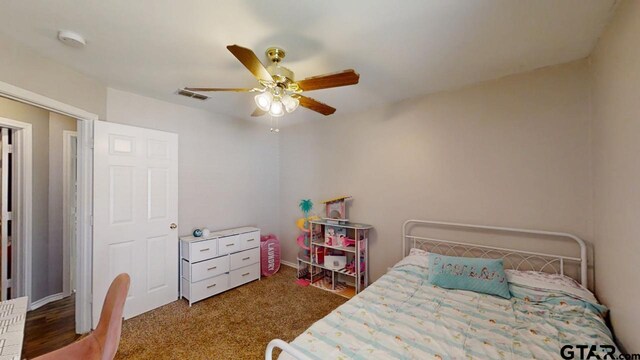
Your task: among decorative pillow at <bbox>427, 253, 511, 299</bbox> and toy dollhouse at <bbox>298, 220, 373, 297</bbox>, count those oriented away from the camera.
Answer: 0

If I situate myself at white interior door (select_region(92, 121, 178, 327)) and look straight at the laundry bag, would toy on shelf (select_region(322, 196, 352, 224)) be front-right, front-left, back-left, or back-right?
front-right

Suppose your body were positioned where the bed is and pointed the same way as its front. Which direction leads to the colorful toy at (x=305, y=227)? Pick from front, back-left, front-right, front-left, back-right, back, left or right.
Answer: right

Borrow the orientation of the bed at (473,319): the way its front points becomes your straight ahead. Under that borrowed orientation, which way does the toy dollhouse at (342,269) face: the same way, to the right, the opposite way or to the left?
the same way

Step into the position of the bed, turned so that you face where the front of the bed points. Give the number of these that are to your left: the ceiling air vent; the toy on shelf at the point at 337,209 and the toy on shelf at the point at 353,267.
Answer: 0

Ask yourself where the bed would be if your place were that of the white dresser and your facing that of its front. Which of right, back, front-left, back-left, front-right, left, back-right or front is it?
front

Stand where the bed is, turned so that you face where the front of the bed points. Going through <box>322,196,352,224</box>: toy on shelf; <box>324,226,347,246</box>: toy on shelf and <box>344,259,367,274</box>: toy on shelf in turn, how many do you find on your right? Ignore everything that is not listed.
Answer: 3

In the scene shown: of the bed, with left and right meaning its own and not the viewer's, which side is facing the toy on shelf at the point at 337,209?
right

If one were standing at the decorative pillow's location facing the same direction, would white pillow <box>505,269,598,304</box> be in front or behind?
behind

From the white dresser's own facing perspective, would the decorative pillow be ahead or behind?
ahead

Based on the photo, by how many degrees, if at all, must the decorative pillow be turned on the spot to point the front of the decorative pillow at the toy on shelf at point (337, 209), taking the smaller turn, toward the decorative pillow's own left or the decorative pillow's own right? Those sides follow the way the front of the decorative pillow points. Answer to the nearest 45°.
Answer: approximately 45° to the decorative pillow's own right

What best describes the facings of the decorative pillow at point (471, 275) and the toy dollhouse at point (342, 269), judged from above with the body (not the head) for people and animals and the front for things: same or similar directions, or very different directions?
same or similar directions

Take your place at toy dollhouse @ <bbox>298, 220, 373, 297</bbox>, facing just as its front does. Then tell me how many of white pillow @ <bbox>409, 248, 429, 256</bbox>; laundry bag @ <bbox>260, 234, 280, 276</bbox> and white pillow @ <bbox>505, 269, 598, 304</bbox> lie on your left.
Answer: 2

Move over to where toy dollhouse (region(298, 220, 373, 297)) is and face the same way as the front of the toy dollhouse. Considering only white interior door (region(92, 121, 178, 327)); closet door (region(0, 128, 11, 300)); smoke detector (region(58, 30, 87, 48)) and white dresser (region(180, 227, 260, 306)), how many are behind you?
0

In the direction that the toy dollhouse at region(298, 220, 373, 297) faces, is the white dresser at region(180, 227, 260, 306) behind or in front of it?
in front

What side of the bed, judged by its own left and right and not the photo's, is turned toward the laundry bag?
right

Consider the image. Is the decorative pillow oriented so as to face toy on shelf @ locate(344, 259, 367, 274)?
no

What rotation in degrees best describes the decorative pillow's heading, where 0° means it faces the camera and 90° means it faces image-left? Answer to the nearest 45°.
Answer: approximately 45°
